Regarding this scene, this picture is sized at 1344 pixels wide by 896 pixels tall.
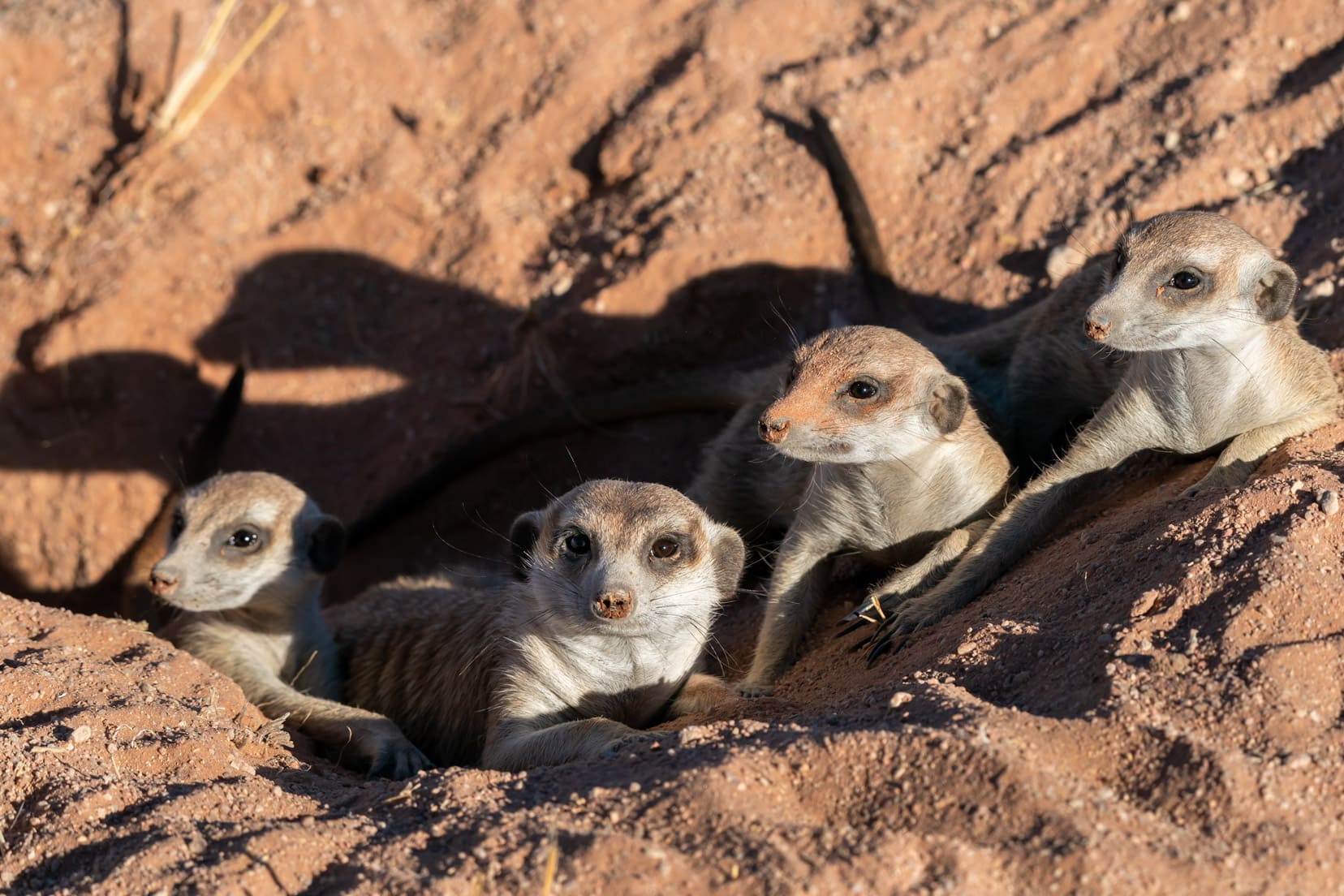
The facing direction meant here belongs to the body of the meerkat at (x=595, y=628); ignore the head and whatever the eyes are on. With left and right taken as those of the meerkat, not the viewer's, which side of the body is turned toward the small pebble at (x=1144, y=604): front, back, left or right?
front

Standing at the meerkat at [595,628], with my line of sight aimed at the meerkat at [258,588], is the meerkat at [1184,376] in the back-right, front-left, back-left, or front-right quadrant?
back-right

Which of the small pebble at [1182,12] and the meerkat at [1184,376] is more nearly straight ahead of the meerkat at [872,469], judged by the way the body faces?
the meerkat

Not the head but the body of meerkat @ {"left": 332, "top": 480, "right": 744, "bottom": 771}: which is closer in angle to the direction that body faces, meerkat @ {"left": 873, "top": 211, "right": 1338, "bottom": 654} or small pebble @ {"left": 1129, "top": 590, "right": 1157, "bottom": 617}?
the small pebble

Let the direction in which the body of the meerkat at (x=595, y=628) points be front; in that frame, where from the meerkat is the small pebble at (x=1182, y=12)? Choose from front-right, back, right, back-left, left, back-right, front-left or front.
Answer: left

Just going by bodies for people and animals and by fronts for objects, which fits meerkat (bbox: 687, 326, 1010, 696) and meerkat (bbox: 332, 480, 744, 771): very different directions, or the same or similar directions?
same or similar directions

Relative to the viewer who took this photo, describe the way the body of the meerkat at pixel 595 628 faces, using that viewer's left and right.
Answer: facing the viewer and to the right of the viewer

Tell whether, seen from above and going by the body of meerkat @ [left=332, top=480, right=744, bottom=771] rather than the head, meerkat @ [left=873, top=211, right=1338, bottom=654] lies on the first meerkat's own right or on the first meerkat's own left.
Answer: on the first meerkat's own left
